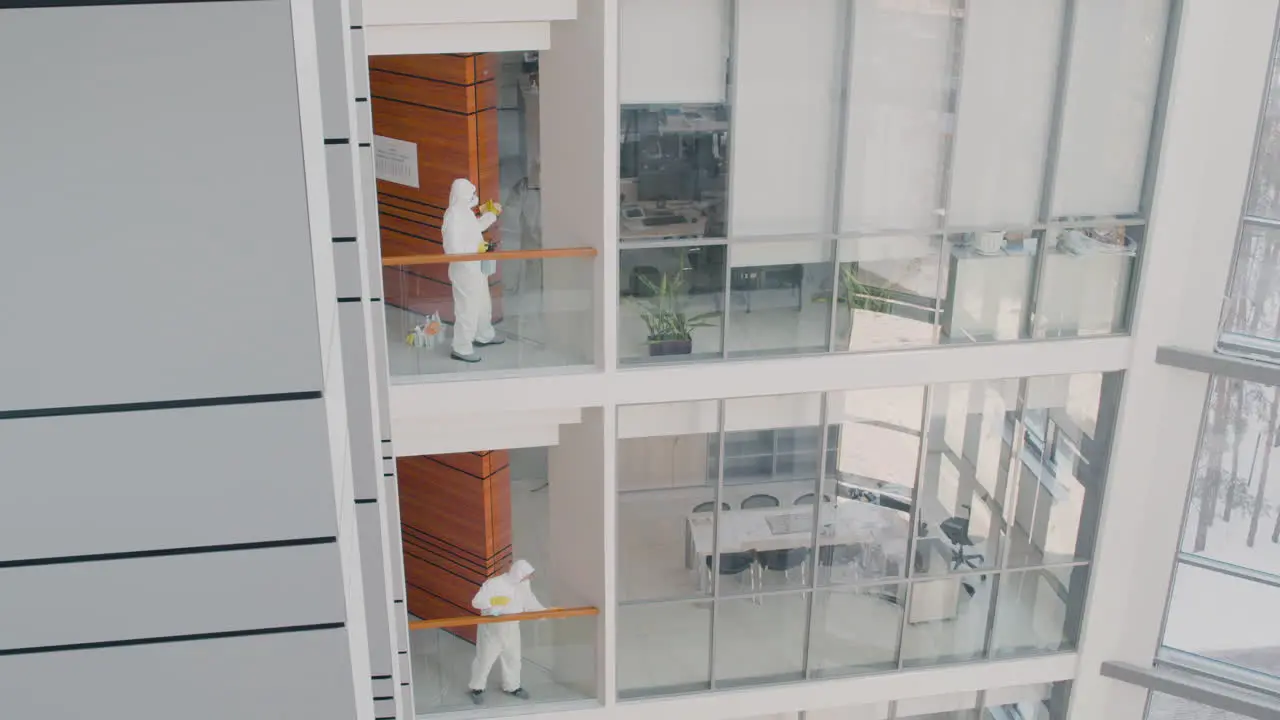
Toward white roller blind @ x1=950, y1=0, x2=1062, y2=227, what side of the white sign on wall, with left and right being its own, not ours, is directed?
left

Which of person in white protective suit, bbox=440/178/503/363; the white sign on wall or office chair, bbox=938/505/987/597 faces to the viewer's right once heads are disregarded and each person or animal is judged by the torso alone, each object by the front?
the person in white protective suit

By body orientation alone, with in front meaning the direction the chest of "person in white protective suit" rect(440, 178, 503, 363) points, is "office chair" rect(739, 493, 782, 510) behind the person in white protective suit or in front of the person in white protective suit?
in front

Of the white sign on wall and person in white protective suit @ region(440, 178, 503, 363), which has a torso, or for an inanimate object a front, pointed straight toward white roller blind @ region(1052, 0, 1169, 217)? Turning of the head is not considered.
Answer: the person in white protective suit

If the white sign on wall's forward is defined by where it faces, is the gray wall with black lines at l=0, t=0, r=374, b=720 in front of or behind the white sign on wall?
in front

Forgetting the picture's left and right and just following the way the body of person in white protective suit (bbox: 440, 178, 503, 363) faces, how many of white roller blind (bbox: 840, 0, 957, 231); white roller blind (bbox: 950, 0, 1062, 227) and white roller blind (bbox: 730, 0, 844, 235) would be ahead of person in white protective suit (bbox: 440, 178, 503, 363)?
3

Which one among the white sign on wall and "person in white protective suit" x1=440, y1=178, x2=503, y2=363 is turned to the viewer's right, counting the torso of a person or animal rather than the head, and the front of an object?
the person in white protective suit

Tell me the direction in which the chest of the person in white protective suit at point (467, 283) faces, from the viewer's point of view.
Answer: to the viewer's right

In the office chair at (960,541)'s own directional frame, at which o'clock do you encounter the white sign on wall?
The white sign on wall is roughly at 12 o'clock from the office chair.

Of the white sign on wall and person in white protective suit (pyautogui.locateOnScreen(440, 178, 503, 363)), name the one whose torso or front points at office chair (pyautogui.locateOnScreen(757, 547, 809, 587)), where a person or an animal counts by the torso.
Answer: the person in white protective suit

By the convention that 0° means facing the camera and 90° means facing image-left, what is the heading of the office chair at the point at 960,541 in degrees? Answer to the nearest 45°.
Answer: approximately 90°
